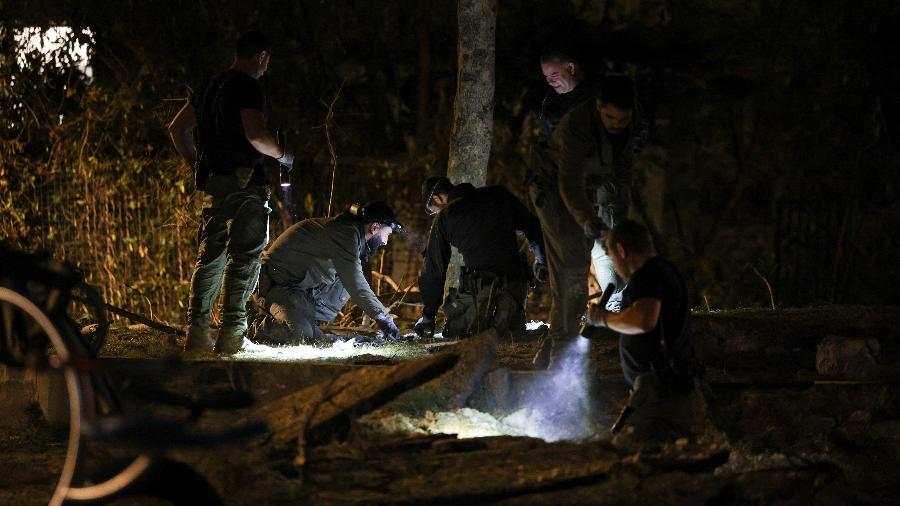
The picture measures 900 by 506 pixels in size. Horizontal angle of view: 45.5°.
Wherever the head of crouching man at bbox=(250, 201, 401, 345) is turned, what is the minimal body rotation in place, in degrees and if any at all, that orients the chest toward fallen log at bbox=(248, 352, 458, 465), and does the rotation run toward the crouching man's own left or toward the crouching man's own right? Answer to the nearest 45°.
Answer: approximately 90° to the crouching man's own right

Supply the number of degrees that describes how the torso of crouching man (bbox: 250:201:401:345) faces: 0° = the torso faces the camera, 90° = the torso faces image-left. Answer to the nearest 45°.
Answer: approximately 270°

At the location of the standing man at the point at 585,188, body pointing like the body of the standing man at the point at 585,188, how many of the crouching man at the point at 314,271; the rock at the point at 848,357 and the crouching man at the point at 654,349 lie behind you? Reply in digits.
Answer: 1

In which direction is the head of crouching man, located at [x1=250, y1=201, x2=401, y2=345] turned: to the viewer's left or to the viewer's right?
to the viewer's right

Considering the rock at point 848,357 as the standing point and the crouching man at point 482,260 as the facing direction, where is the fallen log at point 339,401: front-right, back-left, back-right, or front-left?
front-left

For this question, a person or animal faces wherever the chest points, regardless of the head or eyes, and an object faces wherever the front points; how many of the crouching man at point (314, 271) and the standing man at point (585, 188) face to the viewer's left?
0

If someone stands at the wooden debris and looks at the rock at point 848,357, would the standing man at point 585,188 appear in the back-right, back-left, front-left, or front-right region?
front-left

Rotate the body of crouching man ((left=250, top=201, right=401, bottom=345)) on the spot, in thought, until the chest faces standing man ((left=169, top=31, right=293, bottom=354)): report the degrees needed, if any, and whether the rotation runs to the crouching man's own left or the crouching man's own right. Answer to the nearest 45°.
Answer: approximately 135° to the crouching man's own right

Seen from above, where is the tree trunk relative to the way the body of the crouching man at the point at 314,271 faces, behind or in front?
in front

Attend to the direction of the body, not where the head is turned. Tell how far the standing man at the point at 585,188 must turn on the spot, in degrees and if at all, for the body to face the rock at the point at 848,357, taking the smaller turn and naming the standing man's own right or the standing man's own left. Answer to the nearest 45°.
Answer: approximately 45° to the standing man's own left

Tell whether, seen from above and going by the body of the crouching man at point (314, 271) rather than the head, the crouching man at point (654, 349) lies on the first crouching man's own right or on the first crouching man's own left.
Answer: on the first crouching man's own right

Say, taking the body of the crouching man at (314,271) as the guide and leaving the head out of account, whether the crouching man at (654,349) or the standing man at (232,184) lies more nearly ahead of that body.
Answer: the crouching man
